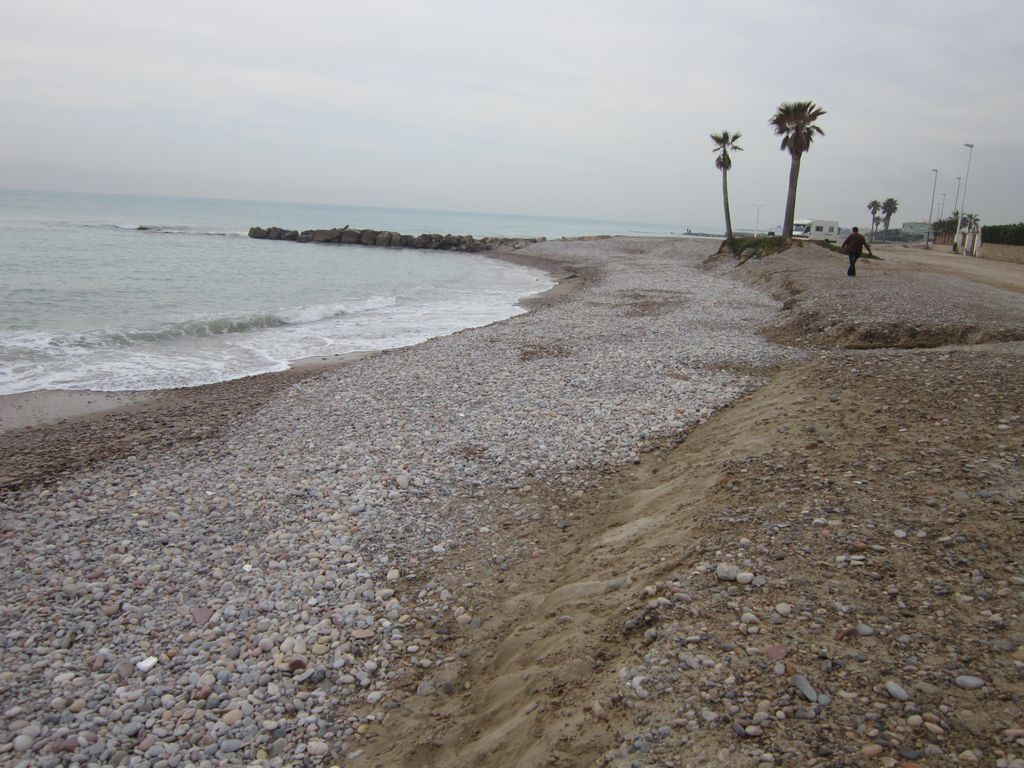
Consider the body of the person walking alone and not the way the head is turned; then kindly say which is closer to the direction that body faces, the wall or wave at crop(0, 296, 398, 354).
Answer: the wall

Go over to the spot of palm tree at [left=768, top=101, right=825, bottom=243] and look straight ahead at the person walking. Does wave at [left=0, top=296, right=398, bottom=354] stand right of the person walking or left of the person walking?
right
